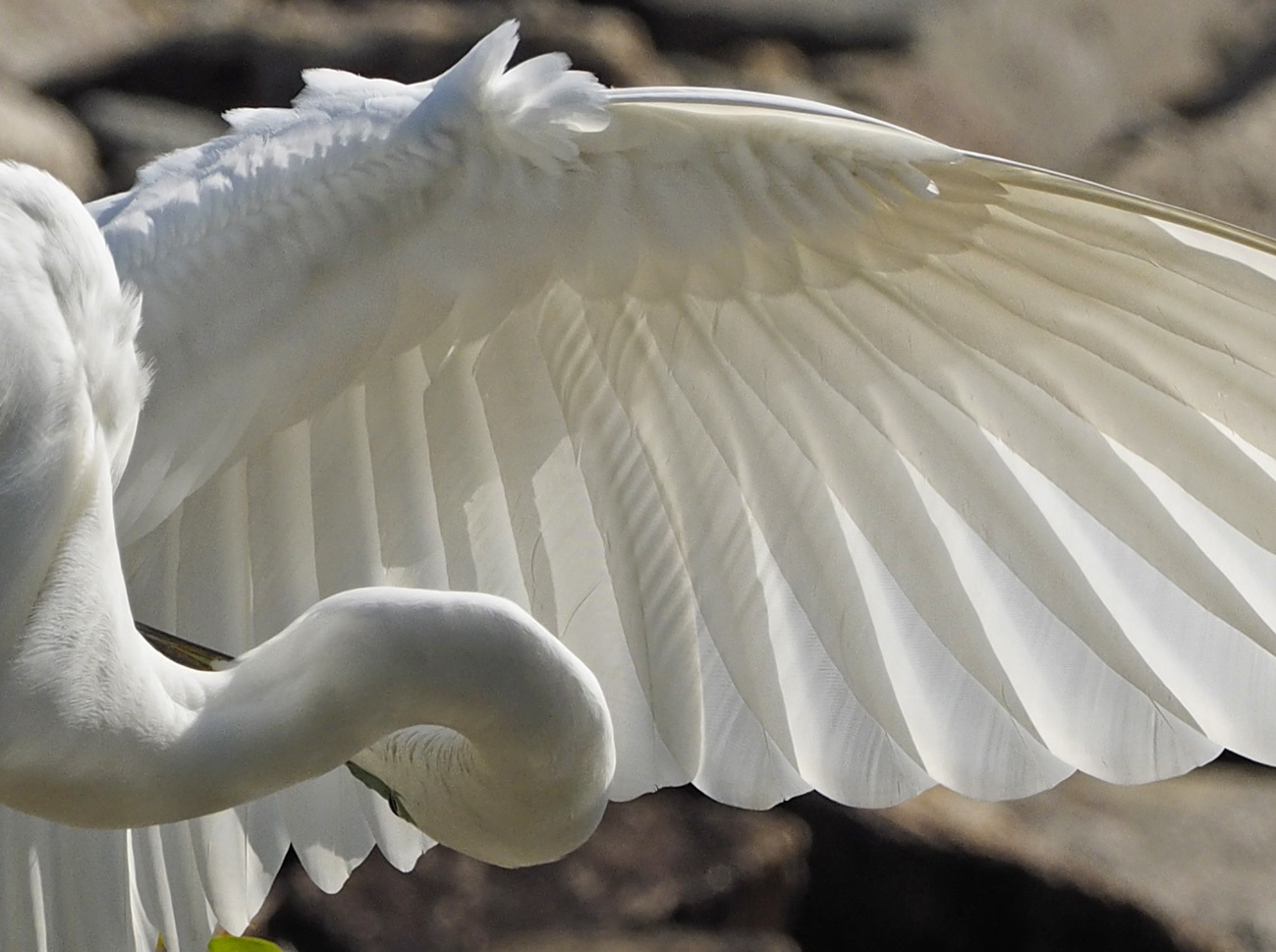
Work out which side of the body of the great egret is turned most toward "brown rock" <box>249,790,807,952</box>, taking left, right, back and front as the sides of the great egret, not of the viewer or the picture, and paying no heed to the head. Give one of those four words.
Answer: back

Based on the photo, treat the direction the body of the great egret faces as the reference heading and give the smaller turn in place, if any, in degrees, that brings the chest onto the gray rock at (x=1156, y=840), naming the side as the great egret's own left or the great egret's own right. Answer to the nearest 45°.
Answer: approximately 135° to the great egret's own left

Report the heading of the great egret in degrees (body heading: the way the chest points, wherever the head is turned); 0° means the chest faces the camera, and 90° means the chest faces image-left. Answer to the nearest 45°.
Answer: approximately 0°
